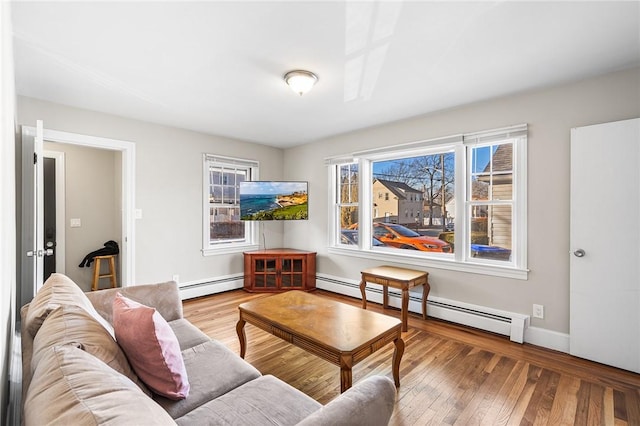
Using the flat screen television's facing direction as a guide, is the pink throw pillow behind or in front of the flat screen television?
in front

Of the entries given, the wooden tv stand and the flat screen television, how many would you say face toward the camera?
2

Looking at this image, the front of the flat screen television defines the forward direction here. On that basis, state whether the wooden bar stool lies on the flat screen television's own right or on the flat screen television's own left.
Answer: on the flat screen television's own right

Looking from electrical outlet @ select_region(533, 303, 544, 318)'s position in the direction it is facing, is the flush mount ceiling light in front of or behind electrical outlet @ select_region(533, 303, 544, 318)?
in front

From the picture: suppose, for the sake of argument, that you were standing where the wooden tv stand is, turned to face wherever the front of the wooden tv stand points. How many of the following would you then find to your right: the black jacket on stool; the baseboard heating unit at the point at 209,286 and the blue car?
2

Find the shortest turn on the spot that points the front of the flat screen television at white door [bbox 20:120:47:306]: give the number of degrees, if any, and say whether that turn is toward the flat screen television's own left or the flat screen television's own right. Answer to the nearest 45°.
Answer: approximately 45° to the flat screen television's own right

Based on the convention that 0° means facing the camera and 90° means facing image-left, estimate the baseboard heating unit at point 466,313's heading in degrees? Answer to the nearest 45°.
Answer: approximately 45°

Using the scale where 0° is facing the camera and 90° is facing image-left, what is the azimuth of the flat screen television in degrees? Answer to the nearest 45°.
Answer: approximately 0°

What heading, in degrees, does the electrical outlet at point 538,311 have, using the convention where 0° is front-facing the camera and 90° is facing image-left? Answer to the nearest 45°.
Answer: approximately 45°

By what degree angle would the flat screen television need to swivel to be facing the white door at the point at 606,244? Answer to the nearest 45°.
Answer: approximately 45° to its left

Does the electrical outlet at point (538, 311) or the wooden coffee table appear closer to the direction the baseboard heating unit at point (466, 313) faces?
the wooden coffee table

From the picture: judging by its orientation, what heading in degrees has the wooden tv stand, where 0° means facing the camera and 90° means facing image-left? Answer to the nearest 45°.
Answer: approximately 0°
